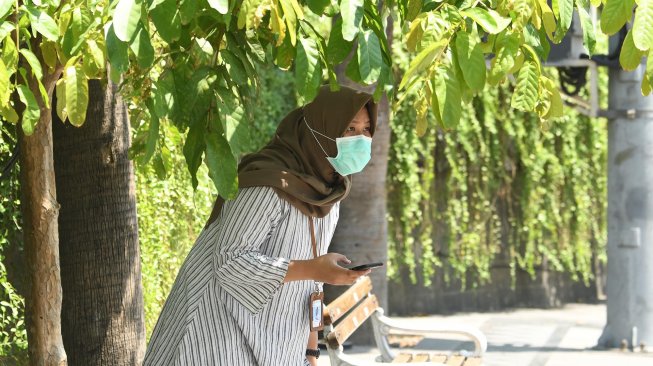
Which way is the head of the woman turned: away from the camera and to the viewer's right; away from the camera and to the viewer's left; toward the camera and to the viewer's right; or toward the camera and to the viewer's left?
toward the camera and to the viewer's right

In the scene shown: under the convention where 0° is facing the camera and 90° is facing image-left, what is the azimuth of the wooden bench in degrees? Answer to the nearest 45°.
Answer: approximately 315°

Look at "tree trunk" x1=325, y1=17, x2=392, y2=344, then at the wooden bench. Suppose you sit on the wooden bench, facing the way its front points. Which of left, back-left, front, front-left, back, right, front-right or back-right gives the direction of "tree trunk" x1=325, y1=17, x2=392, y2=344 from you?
back-left

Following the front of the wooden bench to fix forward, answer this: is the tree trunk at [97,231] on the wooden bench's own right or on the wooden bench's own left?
on the wooden bench's own right
